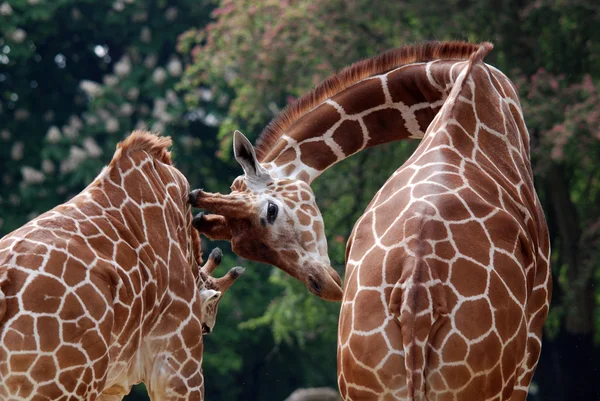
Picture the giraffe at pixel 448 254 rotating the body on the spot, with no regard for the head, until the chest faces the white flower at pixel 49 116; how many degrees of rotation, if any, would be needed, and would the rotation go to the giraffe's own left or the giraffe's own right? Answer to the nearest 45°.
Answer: approximately 45° to the giraffe's own left

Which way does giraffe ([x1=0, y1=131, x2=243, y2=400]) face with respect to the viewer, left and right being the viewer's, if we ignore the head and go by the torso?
facing away from the viewer and to the right of the viewer

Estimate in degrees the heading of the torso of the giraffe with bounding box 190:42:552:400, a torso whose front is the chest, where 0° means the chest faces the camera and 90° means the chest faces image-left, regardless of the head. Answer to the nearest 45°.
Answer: approximately 180°

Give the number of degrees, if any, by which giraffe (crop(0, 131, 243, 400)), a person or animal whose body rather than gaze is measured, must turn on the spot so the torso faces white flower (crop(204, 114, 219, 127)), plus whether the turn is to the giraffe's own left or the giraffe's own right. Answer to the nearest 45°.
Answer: approximately 45° to the giraffe's own left
